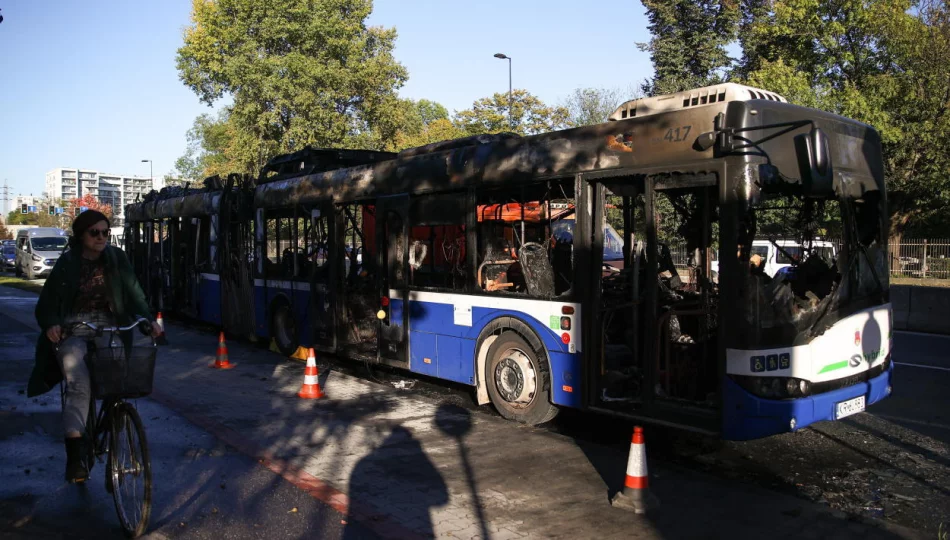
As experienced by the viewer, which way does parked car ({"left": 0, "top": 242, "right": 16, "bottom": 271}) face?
facing the viewer and to the right of the viewer

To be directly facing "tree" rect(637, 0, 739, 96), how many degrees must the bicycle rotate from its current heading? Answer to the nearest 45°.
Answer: approximately 135° to its left

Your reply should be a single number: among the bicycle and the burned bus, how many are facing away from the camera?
0

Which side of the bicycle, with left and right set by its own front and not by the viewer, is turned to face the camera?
front

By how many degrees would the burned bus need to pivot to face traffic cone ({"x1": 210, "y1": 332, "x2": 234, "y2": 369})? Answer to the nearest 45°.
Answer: approximately 180°

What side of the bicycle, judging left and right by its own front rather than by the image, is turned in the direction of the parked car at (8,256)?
back

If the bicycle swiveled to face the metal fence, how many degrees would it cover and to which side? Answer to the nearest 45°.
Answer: approximately 135° to its left

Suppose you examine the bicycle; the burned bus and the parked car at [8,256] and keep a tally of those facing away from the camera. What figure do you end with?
0

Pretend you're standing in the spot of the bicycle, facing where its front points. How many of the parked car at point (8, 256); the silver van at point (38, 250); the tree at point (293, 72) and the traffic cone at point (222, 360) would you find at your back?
4

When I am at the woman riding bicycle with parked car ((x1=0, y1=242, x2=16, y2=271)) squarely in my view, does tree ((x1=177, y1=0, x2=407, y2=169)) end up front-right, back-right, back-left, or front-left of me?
front-right

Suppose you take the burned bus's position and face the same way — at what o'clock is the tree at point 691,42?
The tree is roughly at 8 o'clock from the burned bus.

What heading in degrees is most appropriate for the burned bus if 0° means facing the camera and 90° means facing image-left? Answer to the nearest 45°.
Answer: approximately 315°

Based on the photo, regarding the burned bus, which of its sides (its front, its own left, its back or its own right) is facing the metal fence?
left

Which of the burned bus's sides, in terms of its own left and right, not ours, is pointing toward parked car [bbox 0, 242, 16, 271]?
back

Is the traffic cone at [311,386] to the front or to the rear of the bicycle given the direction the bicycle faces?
to the rear
